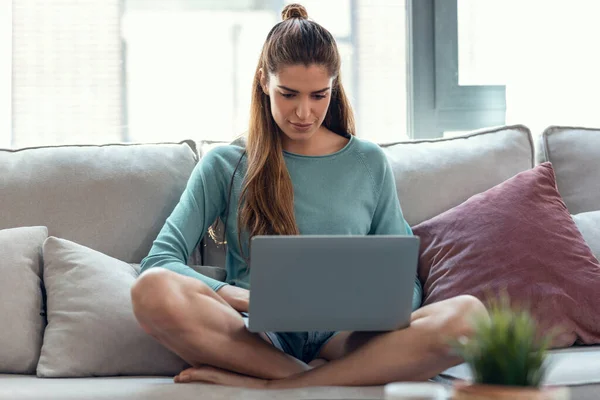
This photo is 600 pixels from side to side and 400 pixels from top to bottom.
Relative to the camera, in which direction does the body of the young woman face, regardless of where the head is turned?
toward the camera

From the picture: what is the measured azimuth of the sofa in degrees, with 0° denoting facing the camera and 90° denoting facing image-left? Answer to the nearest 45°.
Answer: approximately 0°

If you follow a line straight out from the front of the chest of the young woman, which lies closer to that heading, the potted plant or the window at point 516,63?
the potted plant

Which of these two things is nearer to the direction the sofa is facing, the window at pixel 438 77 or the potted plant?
the potted plant

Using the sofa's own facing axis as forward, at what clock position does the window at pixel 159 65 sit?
The window is roughly at 6 o'clock from the sofa.

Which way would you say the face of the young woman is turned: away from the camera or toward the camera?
toward the camera
